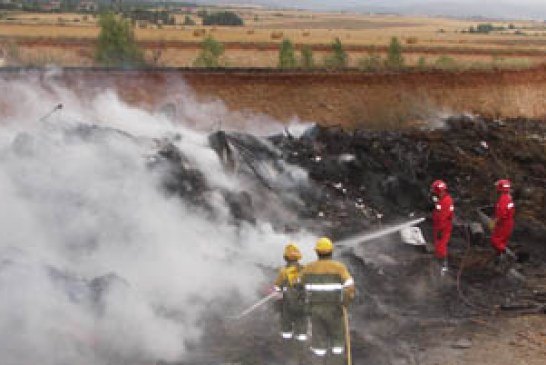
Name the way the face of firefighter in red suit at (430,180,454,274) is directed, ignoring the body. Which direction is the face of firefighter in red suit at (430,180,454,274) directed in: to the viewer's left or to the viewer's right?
to the viewer's left

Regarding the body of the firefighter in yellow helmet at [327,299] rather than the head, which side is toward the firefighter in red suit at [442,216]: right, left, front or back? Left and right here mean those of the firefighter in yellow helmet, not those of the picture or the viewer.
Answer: front

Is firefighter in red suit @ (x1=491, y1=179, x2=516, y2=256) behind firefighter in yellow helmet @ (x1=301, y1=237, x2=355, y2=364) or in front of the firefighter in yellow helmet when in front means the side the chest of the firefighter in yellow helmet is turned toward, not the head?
in front

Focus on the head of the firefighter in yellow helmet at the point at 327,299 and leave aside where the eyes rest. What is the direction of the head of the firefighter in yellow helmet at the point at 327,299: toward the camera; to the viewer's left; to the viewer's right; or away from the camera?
away from the camera

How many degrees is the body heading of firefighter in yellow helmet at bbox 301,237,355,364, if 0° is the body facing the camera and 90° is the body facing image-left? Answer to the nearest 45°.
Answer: approximately 180°

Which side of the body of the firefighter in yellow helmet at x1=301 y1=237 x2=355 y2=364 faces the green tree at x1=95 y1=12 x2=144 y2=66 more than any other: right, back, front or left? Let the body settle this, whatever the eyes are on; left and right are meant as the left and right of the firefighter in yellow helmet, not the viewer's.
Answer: front
